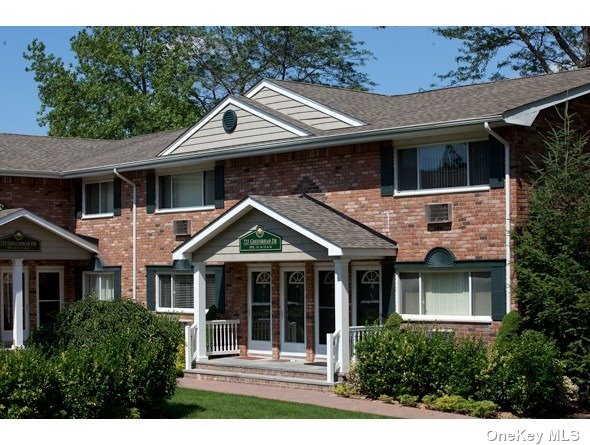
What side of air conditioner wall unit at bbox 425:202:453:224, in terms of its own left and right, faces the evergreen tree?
left

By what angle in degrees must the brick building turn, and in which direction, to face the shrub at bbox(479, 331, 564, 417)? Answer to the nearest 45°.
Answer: approximately 90° to its left

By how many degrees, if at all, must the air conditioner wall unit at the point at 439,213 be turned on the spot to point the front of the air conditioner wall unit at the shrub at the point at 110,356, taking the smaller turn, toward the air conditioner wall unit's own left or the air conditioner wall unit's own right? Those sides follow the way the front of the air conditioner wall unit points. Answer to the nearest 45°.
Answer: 0° — it already faces it

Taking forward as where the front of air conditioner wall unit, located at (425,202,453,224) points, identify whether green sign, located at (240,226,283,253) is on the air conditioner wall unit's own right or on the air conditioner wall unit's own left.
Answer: on the air conditioner wall unit's own right

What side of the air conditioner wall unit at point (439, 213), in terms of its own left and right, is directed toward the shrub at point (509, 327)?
left

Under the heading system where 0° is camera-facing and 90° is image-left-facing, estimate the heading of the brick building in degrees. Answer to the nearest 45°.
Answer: approximately 45°
